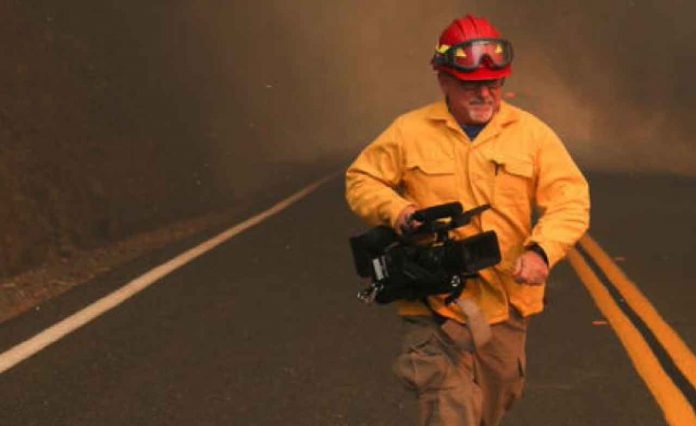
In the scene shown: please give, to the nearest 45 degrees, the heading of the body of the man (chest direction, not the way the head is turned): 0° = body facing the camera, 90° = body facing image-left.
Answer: approximately 0°
